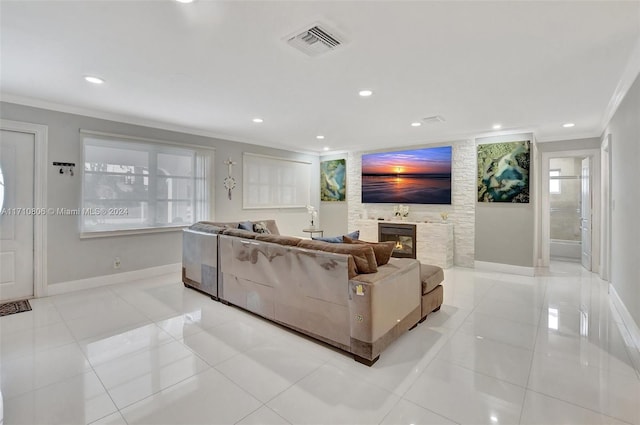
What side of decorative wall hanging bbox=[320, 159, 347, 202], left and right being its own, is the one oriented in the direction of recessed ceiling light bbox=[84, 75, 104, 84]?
front

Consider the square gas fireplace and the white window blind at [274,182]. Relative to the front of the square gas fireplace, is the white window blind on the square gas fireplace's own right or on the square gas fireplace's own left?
on the square gas fireplace's own right

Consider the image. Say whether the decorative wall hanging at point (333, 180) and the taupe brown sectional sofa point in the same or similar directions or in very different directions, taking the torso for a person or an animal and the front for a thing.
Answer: very different directions

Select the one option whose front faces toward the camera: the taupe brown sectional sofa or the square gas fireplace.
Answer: the square gas fireplace

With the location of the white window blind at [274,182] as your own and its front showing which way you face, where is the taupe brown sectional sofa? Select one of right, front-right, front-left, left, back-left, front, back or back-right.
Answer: front-right

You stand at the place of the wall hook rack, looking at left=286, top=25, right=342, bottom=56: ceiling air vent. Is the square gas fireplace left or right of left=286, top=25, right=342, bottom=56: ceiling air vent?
left

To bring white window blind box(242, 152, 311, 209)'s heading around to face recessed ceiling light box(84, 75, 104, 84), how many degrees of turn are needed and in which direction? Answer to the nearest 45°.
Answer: approximately 90° to its right

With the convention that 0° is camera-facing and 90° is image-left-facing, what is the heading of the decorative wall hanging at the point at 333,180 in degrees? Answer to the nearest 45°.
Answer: approximately 45°

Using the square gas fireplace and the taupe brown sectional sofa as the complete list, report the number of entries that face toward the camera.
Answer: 1

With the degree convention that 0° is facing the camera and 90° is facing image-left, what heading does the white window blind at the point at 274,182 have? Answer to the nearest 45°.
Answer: approximately 315°

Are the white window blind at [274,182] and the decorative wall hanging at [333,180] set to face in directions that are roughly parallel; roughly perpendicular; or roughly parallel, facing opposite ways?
roughly perpendicular

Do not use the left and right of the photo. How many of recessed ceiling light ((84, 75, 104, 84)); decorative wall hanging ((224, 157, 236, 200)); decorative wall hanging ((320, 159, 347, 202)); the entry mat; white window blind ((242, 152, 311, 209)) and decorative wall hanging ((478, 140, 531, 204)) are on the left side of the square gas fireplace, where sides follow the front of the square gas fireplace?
1

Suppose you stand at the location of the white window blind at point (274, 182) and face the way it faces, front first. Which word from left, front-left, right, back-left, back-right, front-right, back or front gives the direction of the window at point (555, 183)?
front-left

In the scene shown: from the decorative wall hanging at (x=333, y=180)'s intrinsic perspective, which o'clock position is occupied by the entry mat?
The entry mat is roughly at 12 o'clock from the decorative wall hanging.

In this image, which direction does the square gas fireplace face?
toward the camera

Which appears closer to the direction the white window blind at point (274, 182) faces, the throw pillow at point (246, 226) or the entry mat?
the throw pillow

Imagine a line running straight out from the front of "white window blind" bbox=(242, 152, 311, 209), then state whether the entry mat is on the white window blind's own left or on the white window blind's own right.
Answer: on the white window blind's own right
